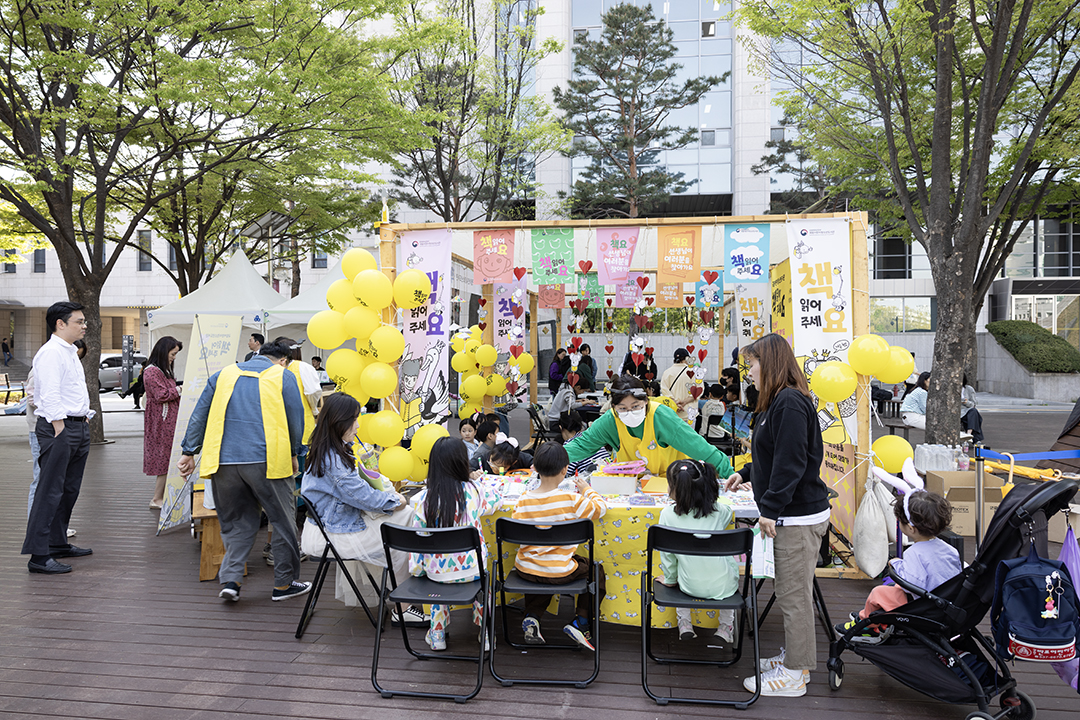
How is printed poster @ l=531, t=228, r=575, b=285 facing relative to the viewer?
toward the camera

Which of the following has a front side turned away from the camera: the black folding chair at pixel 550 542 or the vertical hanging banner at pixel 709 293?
the black folding chair

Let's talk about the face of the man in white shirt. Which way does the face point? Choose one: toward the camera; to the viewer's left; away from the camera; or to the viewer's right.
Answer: to the viewer's right

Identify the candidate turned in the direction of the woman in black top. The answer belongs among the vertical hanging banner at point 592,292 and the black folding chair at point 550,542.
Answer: the vertical hanging banner

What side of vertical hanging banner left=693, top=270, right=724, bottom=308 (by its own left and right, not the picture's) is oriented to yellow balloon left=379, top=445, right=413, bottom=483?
front

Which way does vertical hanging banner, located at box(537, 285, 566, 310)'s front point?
toward the camera

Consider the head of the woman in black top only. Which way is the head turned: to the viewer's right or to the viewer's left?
to the viewer's left

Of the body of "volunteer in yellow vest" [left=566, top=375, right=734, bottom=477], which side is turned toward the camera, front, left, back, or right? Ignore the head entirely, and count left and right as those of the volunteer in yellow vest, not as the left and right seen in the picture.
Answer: front

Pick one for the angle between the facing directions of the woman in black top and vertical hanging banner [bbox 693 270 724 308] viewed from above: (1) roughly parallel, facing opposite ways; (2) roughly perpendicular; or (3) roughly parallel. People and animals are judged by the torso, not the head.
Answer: roughly perpendicular

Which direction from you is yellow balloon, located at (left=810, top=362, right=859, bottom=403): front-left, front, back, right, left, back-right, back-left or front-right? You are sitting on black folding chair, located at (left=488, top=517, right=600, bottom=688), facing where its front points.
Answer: front-right

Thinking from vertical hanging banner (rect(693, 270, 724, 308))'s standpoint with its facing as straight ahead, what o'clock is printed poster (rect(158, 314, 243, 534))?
The printed poster is roughly at 1 o'clock from the vertical hanging banner.

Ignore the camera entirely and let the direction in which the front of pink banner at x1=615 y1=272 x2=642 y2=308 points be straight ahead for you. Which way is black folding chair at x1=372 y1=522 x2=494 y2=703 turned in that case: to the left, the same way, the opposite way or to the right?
the opposite way

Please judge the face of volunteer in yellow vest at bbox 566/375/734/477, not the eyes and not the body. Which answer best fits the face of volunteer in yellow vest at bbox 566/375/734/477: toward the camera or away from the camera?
toward the camera
